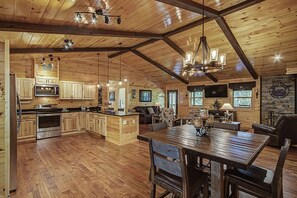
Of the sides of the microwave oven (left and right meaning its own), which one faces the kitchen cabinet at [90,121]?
left

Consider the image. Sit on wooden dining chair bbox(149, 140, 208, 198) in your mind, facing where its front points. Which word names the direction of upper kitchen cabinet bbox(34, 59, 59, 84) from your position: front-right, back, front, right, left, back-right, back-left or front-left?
left

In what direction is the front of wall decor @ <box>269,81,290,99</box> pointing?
toward the camera

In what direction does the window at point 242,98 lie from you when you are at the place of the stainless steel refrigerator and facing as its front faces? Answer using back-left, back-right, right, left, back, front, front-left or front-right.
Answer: front

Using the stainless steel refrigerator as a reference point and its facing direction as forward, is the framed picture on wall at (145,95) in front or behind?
in front

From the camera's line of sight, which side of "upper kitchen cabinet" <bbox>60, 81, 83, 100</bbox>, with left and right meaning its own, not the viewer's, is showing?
front

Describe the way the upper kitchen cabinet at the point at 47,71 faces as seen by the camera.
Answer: facing the viewer

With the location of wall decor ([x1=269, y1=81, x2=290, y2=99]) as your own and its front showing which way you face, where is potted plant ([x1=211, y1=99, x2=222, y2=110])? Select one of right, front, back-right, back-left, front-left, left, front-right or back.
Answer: right

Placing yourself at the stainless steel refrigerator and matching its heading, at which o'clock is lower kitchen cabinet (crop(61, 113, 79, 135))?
The lower kitchen cabinet is roughly at 10 o'clock from the stainless steel refrigerator.

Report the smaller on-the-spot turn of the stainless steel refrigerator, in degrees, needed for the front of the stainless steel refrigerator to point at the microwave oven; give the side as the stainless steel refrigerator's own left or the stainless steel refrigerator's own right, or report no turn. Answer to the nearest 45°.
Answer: approximately 90° to the stainless steel refrigerator's own left

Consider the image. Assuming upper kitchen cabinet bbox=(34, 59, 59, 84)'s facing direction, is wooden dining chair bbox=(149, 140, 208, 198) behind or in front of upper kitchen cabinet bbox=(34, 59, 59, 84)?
in front

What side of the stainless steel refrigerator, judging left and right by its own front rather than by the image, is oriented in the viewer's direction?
right

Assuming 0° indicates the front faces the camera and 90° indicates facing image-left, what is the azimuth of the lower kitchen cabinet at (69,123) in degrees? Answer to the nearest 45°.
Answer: approximately 315°

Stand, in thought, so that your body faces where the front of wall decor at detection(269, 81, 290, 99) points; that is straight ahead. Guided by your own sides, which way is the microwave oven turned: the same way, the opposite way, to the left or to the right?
to the left

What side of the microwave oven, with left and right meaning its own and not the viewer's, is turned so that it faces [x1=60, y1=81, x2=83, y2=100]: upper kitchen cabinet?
left

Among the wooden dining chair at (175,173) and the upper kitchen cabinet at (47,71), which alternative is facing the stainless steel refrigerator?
the upper kitchen cabinet

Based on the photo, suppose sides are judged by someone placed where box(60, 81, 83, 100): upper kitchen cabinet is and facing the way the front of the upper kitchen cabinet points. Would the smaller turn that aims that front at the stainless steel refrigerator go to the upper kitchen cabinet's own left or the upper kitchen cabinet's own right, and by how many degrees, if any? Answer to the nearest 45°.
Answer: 0° — it already faces it
